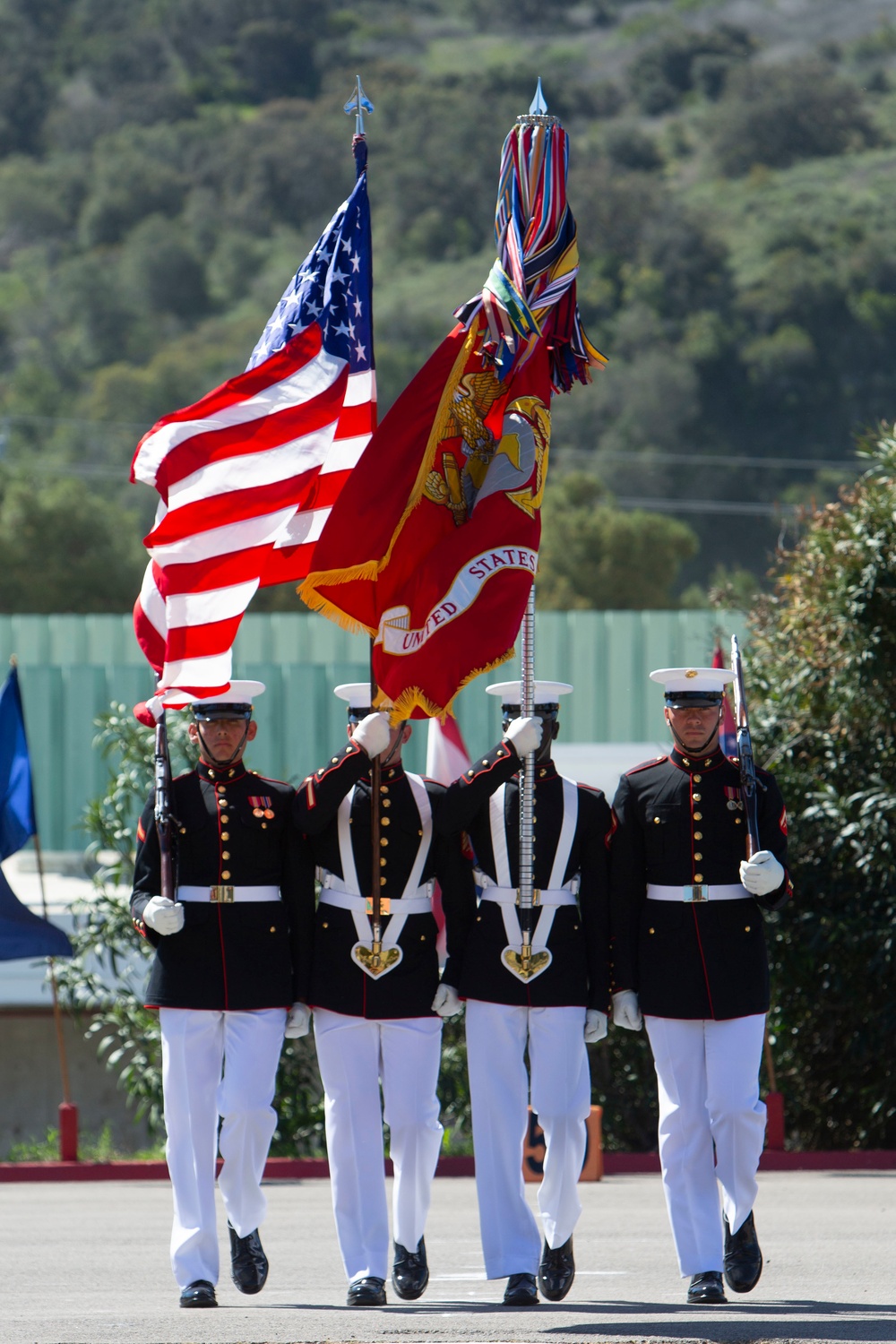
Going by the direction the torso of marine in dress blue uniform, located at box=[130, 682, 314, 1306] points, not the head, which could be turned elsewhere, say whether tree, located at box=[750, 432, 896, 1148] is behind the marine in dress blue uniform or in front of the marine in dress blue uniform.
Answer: behind

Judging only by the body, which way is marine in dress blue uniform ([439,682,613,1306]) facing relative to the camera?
toward the camera

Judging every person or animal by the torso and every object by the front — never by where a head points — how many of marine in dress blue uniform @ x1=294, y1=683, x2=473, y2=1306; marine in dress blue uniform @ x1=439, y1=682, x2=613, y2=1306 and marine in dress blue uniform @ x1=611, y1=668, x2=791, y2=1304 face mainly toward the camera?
3

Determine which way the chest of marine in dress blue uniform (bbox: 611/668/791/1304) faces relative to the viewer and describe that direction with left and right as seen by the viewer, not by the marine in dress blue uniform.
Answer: facing the viewer

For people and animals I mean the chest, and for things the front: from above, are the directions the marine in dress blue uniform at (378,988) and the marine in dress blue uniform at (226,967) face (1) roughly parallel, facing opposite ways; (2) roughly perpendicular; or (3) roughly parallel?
roughly parallel

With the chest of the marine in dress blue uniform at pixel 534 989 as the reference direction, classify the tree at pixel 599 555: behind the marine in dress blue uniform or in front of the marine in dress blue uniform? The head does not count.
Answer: behind

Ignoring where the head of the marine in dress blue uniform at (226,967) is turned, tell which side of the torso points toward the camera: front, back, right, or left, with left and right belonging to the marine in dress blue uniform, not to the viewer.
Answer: front

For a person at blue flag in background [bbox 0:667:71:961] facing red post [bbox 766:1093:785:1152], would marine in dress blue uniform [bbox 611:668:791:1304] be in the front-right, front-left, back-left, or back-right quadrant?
front-right

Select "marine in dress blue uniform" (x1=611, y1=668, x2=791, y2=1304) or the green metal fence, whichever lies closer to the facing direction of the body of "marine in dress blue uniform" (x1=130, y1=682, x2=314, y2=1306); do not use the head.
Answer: the marine in dress blue uniform

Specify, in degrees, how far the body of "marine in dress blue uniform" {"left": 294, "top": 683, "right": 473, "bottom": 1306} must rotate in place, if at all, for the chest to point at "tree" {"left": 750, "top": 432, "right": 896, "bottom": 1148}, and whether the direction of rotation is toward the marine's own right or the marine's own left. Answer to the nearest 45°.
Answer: approximately 135° to the marine's own left
